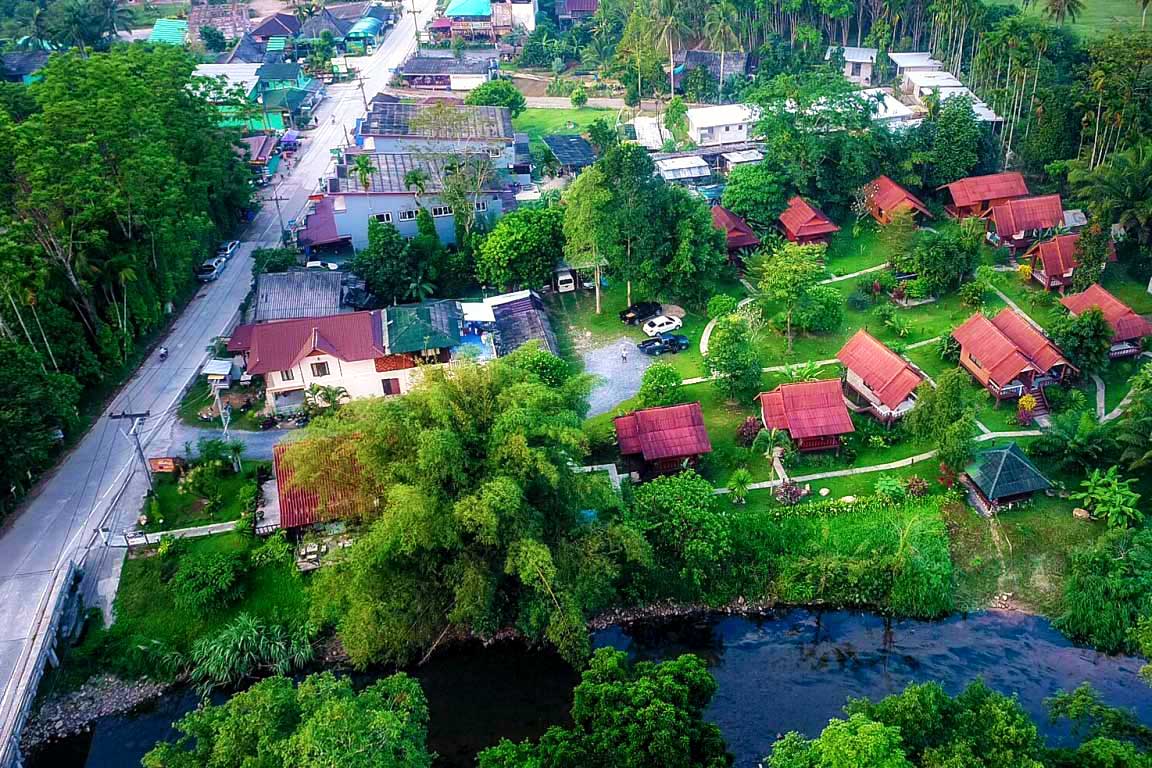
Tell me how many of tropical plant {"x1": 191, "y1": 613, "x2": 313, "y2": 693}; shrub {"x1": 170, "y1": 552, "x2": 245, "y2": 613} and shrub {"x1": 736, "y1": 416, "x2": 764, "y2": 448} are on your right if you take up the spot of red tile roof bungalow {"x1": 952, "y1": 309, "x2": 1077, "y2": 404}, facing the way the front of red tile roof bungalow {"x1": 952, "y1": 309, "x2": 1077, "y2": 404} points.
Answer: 3

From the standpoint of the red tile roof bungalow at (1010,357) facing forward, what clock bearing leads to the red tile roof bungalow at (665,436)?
the red tile roof bungalow at (665,436) is roughly at 3 o'clock from the red tile roof bungalow at (1010,357).

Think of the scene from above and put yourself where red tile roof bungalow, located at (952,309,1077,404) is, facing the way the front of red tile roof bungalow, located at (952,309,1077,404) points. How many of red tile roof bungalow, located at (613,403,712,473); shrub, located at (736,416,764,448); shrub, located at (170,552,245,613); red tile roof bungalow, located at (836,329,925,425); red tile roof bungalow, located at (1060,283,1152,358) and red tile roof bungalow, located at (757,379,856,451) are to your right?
5

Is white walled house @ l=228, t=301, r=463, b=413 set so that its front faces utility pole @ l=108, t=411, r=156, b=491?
no

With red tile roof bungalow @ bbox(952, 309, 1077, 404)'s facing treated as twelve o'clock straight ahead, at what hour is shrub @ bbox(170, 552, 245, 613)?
The shrub is roughly at 3 o'clock from the red tile roof bungalow.

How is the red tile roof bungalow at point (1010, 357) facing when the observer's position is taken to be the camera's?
facing the viewer and to the right of the viewer

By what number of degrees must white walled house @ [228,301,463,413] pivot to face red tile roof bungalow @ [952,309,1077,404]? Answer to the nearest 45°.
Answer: approximately 90° to its left

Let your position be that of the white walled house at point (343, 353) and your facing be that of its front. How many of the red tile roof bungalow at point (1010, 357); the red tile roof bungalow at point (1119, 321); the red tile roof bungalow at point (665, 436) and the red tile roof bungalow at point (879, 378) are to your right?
0

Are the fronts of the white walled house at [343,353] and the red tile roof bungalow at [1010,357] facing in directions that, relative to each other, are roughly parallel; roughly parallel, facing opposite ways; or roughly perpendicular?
roughly parallel

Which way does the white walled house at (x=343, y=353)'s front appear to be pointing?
toward the camera

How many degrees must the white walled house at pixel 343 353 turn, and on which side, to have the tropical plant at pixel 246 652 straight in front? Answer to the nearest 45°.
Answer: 0° — it already faces it

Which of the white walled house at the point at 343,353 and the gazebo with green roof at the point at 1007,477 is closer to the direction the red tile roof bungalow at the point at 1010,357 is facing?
the gazebo with green roof

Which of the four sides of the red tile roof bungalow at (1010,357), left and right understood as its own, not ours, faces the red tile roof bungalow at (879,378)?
right

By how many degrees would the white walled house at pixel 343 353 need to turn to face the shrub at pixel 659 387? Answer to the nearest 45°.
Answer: approximately 45° to its left

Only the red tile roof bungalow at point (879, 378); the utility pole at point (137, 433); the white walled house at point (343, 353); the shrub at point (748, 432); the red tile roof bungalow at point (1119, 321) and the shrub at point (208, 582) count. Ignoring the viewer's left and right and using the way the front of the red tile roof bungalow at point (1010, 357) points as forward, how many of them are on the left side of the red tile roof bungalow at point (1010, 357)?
1

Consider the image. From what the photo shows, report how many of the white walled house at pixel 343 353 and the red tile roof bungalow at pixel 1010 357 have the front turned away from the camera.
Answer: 0

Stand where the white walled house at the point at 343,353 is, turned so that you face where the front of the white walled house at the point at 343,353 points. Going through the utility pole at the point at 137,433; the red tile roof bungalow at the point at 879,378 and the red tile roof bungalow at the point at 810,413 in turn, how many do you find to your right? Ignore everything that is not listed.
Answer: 1

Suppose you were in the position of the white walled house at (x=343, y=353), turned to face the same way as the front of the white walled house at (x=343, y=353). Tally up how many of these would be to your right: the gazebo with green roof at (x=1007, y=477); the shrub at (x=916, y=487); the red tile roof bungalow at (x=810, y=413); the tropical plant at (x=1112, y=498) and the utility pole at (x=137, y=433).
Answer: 1

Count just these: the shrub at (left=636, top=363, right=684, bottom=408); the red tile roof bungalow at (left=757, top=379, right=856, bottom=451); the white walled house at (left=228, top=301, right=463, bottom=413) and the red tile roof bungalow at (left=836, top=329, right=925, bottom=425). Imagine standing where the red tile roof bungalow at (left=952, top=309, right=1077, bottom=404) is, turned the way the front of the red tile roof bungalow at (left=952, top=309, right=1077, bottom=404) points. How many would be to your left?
0
